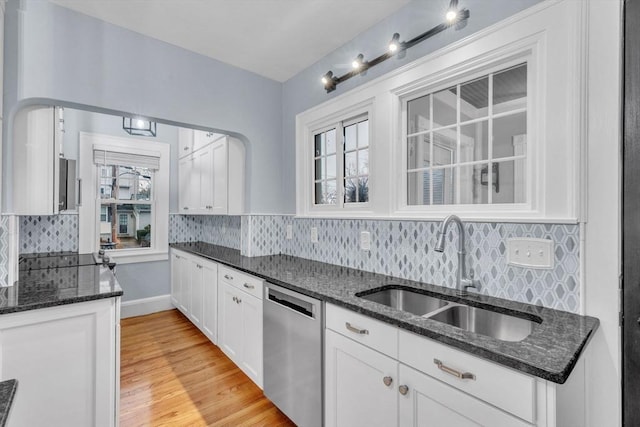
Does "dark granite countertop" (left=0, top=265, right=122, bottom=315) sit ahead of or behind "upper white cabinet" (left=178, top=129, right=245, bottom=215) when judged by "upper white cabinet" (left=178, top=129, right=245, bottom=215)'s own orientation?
ahead

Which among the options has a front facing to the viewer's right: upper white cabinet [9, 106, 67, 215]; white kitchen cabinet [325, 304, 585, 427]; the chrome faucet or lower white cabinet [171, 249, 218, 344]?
the upper white cabinet

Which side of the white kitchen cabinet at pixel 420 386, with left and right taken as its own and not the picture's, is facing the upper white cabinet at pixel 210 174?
right

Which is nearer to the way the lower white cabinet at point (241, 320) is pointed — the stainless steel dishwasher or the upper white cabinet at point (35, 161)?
the upper white cabinet

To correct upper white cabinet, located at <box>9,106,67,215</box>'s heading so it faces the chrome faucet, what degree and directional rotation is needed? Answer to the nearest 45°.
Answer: approximately 45° to its right

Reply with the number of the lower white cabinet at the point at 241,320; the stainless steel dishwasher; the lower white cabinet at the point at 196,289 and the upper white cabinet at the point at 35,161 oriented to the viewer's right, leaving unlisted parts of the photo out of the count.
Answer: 1

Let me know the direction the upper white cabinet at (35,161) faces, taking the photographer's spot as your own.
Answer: facing to the right of the viewer

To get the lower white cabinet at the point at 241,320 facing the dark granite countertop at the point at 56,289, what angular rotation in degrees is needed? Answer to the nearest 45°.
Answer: approximately 45° to its right

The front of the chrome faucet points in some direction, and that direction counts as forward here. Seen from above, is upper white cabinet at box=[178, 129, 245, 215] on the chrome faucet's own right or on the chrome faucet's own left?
on the chrome faucet's own right

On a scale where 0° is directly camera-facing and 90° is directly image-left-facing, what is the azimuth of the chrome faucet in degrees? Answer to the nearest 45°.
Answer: approximately 45°

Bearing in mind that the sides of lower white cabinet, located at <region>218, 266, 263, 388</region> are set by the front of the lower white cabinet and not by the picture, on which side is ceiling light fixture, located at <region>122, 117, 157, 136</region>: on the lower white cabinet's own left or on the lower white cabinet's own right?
on the lower white cabinet's own right

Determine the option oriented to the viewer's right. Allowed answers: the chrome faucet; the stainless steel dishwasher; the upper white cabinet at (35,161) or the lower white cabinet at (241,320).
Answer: the upper white cabinet
